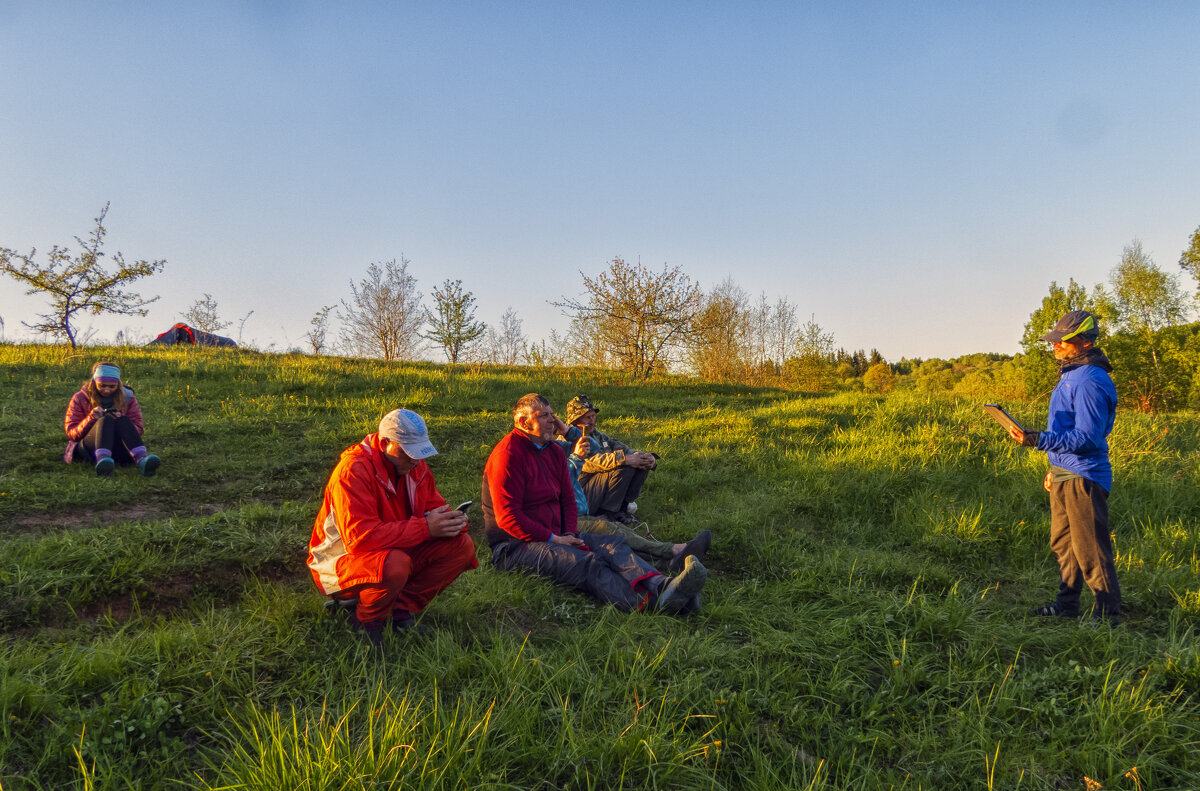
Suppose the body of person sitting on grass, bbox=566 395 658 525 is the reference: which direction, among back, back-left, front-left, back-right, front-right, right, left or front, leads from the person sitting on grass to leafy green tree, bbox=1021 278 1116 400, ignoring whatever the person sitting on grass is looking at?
left

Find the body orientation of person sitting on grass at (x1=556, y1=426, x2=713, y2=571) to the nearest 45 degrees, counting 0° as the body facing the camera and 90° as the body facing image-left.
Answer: approximately 270°

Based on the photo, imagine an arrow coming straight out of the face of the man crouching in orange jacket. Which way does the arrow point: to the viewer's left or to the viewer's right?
to the viewer's right

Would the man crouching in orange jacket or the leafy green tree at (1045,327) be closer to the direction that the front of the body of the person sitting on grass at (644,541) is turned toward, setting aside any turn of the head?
the leafy green tree

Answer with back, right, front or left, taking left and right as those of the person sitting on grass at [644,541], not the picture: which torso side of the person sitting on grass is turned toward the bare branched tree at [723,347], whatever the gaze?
left

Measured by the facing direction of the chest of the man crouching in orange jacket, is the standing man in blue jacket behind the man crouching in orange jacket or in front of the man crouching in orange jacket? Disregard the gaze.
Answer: in front

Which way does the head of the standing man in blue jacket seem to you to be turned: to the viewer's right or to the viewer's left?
to the viewer's left

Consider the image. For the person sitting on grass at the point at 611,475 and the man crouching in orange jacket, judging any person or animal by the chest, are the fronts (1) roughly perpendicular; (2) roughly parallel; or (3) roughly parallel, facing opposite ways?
roughly parallel

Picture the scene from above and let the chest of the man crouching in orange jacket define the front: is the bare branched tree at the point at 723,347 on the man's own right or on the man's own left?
on the man's own left

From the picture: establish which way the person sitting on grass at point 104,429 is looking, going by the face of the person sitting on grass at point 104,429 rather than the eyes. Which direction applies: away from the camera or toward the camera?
toward the camera

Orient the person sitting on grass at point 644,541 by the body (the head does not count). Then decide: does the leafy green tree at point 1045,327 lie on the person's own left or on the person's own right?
on the person's own left

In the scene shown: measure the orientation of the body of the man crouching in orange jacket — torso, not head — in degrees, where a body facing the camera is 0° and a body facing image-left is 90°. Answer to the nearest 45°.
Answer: approximately 315°

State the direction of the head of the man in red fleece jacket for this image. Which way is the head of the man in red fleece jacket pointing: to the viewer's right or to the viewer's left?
to the viewer's right
